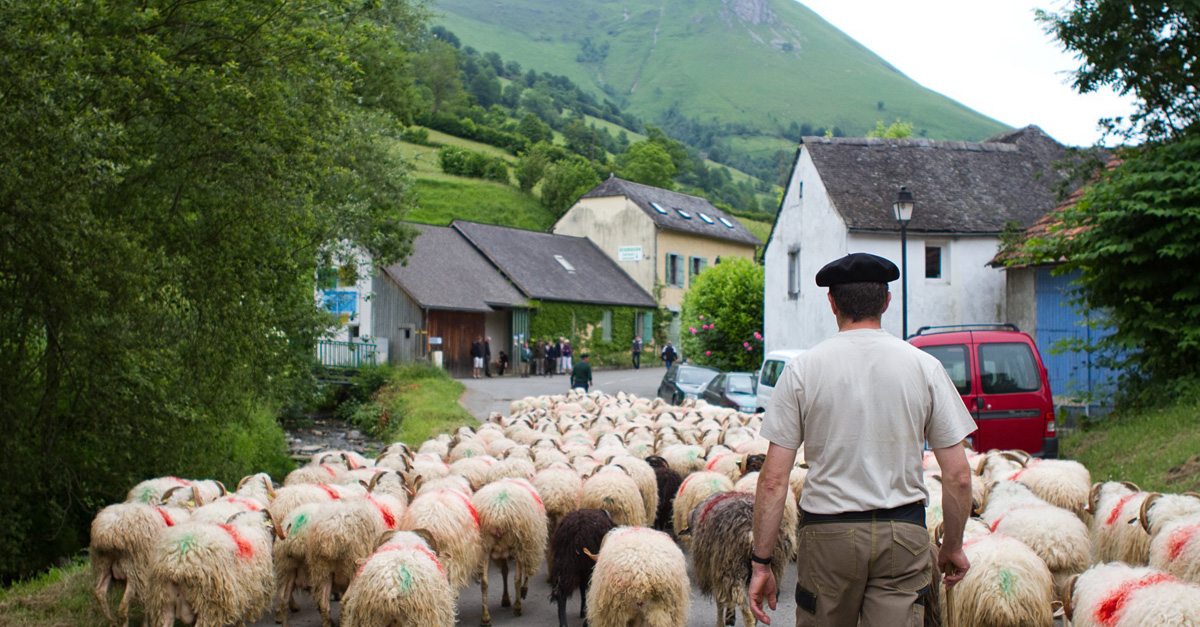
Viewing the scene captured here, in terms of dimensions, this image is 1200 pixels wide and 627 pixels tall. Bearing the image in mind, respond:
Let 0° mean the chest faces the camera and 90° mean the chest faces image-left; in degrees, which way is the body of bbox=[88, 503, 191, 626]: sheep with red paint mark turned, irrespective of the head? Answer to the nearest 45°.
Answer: approximately 225°

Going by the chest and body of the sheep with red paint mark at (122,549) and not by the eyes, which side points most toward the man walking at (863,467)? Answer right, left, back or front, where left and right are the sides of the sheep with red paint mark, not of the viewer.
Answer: right

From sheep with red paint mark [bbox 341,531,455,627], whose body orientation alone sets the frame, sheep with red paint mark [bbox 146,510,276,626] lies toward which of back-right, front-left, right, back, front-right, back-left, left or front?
front-left

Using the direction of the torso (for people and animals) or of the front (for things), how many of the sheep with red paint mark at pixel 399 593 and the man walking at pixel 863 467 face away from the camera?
2

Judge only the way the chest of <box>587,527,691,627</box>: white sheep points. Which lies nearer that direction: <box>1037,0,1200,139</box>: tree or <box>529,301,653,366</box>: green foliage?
the green foliage

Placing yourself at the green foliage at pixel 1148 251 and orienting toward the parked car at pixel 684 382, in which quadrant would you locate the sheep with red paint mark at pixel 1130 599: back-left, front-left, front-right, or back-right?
back-left

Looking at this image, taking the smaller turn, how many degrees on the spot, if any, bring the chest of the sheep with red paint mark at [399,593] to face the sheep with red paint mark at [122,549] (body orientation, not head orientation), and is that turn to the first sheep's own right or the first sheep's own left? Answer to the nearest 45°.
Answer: approximately 45° to the first sheep's own left

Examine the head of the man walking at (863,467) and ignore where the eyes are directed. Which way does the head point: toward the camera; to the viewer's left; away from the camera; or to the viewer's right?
away from the camera

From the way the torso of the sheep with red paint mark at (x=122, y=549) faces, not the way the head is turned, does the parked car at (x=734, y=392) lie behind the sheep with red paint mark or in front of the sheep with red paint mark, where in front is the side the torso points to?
in front

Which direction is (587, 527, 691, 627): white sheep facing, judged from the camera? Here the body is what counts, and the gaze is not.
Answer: away from the camera

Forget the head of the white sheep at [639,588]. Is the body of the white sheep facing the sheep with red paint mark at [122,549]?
no

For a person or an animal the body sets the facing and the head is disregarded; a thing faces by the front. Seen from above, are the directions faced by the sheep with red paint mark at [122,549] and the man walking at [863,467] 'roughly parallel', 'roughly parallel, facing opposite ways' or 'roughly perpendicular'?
roughly parallel

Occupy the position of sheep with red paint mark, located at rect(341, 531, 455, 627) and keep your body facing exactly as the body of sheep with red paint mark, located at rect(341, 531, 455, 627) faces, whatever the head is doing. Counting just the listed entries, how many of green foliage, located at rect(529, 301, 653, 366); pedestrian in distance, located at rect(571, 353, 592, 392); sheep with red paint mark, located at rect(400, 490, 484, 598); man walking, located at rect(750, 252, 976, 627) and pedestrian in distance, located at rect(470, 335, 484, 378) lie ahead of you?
4

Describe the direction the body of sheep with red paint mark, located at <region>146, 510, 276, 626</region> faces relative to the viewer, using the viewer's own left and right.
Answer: facing away from the viewer and to the right of the viewer

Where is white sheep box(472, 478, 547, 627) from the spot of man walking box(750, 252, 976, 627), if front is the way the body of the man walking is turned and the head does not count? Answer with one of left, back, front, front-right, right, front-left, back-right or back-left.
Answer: front-left

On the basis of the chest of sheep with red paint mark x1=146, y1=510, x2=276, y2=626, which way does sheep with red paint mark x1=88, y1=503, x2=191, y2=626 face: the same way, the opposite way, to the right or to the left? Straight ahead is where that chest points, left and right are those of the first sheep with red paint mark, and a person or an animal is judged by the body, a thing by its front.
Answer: the same way

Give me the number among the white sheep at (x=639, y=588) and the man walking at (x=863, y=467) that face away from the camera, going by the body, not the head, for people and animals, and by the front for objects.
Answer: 2

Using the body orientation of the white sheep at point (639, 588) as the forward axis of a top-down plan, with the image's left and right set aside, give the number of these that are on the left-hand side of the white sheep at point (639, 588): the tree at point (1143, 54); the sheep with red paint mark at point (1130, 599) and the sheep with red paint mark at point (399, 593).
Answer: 1

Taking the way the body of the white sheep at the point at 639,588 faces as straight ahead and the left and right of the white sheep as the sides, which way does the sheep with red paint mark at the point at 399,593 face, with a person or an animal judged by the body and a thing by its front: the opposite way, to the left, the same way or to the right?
the same way

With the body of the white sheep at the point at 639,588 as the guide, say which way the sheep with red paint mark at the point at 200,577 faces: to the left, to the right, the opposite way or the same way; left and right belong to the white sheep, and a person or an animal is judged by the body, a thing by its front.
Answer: the same way

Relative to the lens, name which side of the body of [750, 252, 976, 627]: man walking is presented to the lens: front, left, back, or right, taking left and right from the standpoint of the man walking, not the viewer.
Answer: back

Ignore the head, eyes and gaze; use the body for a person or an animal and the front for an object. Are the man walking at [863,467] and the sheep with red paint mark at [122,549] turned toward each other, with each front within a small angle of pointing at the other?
no

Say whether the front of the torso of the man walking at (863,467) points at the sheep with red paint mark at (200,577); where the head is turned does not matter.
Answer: no

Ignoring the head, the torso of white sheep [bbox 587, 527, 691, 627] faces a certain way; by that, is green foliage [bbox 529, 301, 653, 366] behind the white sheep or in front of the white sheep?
in front
